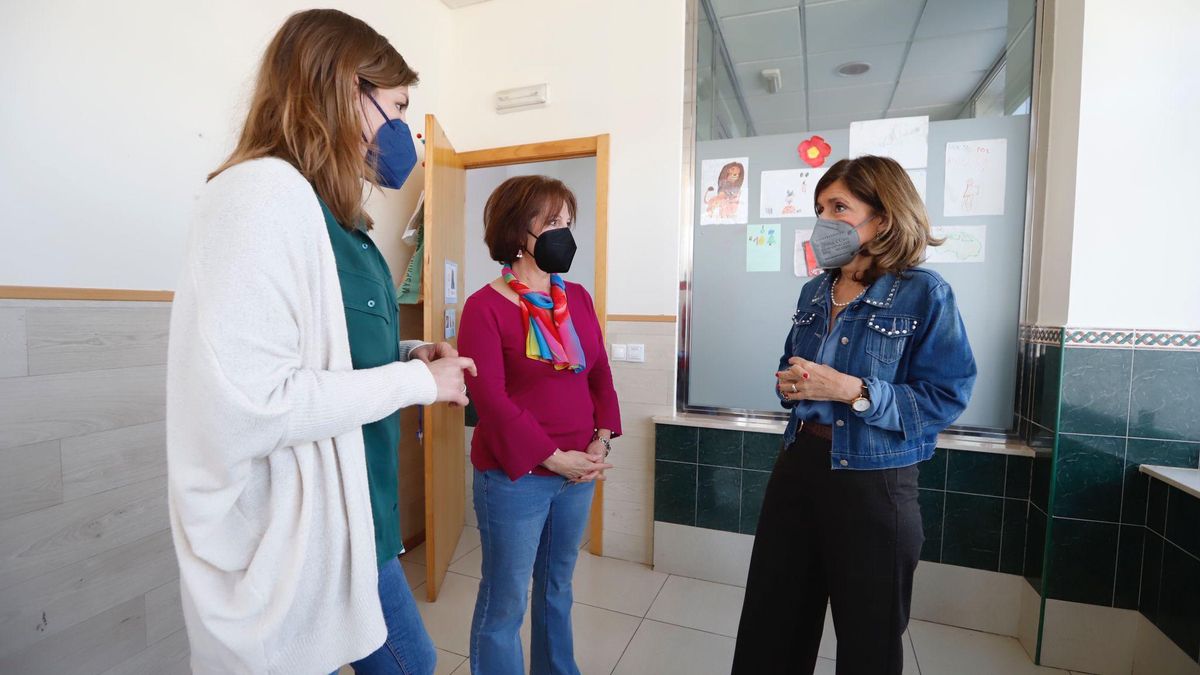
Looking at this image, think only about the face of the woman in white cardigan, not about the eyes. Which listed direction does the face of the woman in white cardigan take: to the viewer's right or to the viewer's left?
to the viewer's right

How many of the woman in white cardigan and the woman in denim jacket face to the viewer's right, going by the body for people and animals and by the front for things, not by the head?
1

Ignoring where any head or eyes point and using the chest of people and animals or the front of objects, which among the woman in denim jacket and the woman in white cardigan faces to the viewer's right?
the woman in white cardigan

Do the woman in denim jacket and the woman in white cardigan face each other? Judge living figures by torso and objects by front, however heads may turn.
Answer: yes

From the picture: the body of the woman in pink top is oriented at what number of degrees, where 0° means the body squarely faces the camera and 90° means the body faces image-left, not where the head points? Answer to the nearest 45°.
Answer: approximately 315°

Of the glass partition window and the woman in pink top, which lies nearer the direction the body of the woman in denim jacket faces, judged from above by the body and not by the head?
the woman in pink top

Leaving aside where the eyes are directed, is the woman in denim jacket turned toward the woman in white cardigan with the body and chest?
yes

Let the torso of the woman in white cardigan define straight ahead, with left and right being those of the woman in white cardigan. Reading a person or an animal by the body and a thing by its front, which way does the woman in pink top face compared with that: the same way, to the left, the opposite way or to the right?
to the right

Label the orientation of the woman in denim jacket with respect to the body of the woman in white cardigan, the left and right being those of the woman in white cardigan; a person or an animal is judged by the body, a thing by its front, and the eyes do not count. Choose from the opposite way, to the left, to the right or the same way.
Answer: the opposite way

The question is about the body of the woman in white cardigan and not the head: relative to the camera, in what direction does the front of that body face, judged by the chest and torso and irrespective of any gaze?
to the viewer's right

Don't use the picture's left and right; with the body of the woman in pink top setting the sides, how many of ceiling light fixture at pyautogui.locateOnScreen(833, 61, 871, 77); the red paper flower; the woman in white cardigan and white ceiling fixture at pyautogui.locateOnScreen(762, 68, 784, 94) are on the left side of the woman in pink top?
3

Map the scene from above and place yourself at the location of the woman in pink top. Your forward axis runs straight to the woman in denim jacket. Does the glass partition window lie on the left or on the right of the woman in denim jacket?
left
